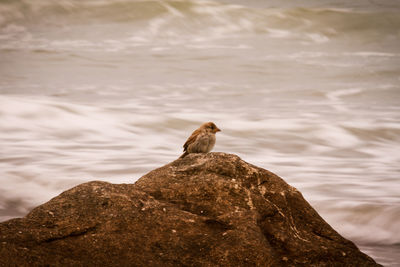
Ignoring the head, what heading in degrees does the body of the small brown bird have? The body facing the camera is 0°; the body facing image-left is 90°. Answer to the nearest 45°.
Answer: approximately 270°
